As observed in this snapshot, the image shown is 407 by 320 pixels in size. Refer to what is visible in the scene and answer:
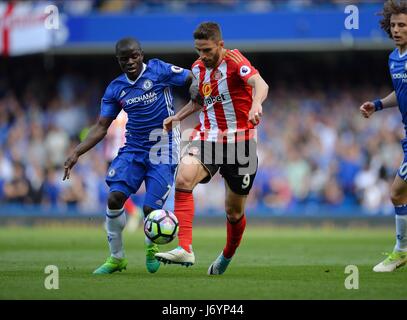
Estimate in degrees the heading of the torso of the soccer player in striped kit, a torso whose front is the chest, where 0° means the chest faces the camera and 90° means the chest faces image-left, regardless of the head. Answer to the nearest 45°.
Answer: approximately 45°

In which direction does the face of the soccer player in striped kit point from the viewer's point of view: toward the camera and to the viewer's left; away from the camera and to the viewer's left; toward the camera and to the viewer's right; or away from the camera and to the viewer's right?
toward the camera and to the viewer's left

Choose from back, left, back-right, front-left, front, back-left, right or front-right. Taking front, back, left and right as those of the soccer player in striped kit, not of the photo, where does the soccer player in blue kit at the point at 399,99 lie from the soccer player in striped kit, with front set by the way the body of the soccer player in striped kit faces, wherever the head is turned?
back-left

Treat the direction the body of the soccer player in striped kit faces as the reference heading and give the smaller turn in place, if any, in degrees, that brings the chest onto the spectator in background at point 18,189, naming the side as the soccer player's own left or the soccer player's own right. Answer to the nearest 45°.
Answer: approximately 135° to the soccer player's own right

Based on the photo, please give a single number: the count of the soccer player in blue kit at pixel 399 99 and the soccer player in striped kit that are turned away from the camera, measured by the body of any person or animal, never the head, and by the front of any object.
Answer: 0

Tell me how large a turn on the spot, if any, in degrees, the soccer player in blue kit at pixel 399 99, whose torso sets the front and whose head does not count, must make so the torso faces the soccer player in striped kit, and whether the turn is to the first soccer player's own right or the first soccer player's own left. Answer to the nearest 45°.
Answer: approximately 45° to the first soccer player's own right

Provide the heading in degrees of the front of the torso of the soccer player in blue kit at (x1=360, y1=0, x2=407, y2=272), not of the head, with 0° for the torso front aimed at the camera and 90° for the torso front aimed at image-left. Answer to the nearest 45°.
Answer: approximately 45°

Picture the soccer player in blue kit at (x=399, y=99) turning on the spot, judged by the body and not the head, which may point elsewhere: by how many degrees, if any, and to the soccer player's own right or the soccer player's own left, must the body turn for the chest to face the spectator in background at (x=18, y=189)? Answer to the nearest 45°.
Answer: approximately 90° to the soccer player's own right

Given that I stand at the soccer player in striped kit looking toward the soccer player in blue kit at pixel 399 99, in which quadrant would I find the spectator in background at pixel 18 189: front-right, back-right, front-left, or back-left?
back-left
